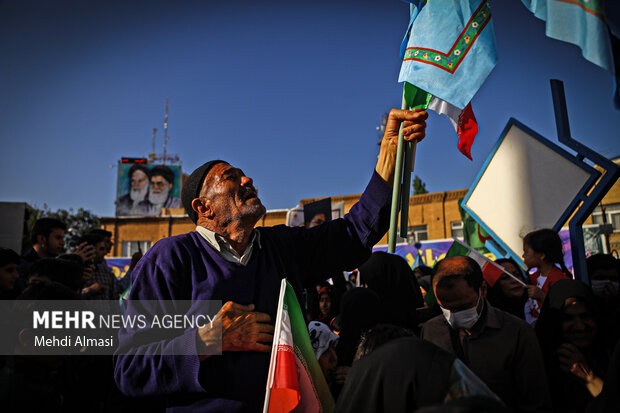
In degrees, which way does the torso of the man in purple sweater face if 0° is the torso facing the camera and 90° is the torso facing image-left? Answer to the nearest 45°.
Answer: approximately 315°

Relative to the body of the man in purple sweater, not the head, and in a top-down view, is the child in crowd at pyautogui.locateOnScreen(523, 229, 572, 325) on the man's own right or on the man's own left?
on the man's own left

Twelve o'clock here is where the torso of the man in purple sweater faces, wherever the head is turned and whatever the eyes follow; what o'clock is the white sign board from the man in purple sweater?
The white sign board is roughly at 9 o'clock from the man in purple sweater.
